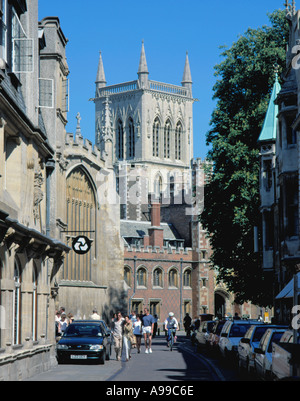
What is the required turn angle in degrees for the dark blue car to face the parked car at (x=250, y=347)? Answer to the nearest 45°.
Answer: approximately 45° to its left

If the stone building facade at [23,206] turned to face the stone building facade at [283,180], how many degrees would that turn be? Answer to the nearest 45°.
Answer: approximately 45° to its left

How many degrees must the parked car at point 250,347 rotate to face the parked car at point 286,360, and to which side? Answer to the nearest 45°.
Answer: approximately 45° to its left

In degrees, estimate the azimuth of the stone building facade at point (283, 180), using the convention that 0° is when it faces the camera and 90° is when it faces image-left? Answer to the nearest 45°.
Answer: approximately 90°

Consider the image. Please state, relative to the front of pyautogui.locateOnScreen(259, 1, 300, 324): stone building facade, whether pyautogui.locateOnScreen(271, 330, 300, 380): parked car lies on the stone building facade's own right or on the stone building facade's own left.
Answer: on the stone building facade's own left

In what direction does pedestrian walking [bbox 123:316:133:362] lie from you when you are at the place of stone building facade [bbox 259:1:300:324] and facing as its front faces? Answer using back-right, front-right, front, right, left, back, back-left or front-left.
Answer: front-left

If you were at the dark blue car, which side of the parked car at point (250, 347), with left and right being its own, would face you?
right

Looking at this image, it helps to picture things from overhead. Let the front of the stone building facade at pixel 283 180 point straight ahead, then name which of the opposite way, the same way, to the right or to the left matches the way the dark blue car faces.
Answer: to the left

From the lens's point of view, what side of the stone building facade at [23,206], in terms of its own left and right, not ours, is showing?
right

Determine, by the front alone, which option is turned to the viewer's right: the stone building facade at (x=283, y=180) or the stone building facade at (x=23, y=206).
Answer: the stone building facade at (x=23, y=206)

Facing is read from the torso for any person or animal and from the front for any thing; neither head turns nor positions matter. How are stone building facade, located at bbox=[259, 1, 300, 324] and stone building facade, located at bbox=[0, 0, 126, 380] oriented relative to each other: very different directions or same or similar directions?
very different directions

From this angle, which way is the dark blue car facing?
toward the camera

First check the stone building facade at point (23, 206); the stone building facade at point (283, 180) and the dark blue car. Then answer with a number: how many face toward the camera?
1

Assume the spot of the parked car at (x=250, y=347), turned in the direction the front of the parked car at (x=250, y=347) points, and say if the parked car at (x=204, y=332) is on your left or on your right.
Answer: on your right

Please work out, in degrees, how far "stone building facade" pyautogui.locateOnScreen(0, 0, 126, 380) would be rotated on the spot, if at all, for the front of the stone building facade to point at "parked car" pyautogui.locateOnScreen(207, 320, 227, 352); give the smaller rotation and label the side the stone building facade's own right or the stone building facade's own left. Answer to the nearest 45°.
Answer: approximately 45° to the stone building facade's own left
